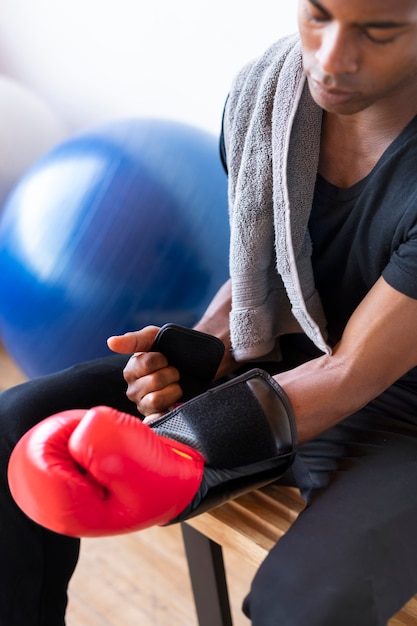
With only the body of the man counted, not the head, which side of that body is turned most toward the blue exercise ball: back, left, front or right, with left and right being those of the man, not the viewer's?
right

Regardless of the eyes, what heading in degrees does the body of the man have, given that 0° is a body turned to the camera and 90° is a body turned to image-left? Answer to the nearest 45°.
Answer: approximately 45°
